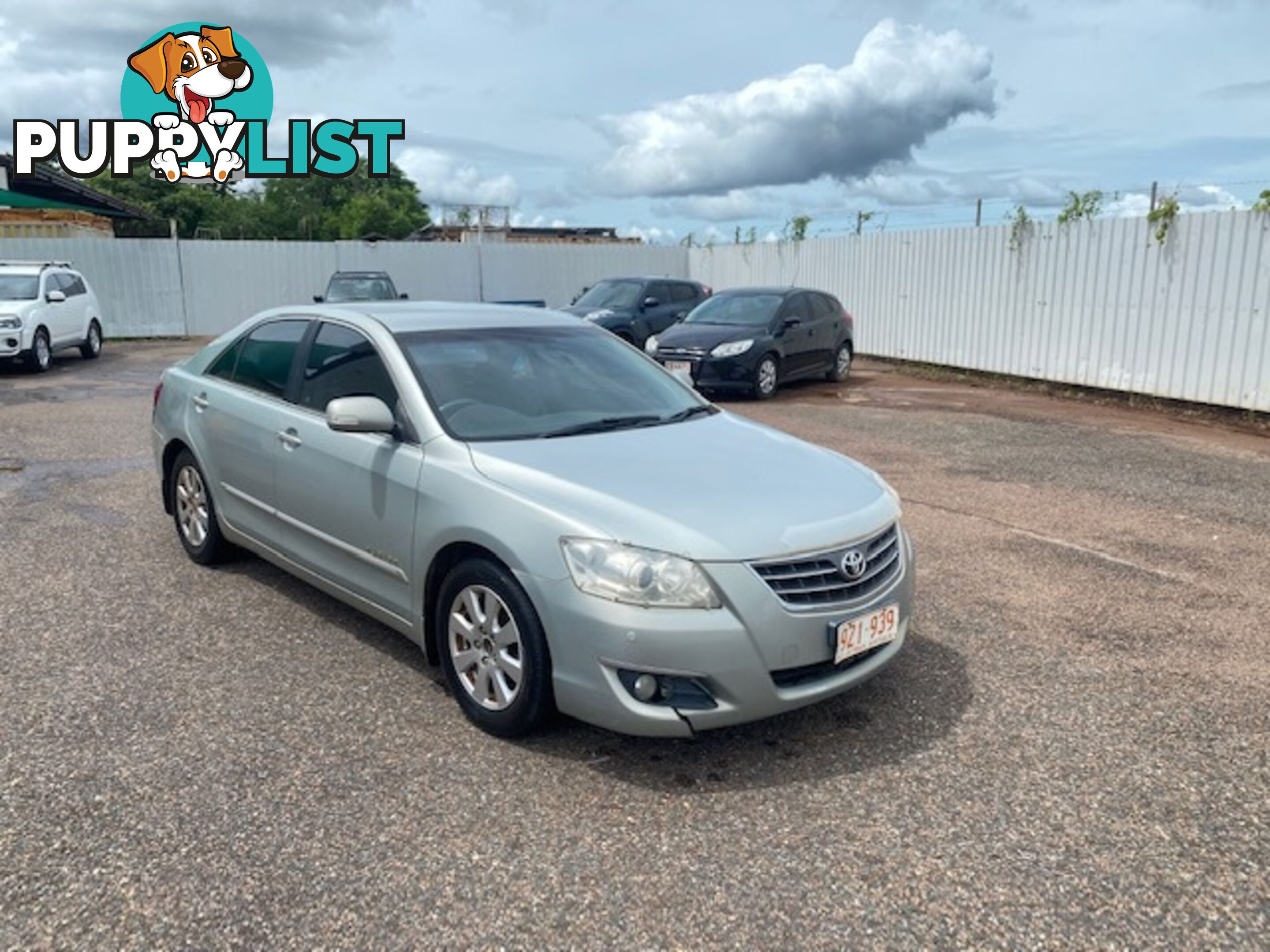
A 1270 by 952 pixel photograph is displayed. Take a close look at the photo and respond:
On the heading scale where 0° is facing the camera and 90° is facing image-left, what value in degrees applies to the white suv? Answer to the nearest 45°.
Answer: approximately 45°

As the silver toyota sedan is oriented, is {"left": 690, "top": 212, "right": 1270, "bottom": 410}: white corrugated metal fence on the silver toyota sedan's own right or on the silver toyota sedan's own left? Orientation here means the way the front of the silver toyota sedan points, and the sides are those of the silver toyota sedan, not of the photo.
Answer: on the silver toyota sedan's own left

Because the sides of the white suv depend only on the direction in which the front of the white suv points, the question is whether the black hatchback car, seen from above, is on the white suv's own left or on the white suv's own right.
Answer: on the white suv's own left

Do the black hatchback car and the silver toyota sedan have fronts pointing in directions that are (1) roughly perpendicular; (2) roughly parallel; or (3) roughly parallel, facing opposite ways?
roughly perpendicular

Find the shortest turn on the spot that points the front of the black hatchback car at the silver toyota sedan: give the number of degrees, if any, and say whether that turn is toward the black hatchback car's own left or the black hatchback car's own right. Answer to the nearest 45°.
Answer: approximately 45° to the black hatchback car's own left

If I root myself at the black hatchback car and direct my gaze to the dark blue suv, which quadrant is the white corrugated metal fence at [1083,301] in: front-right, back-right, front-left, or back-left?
back-right

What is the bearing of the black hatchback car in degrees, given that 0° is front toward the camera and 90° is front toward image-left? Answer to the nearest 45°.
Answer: approximately 45°

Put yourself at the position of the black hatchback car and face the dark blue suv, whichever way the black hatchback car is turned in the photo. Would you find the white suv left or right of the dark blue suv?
left

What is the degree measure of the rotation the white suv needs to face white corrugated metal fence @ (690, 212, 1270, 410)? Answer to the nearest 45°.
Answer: approximately 90° to its left

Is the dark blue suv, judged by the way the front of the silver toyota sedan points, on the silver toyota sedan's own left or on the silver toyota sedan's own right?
on the silver toyota sedan's own left
